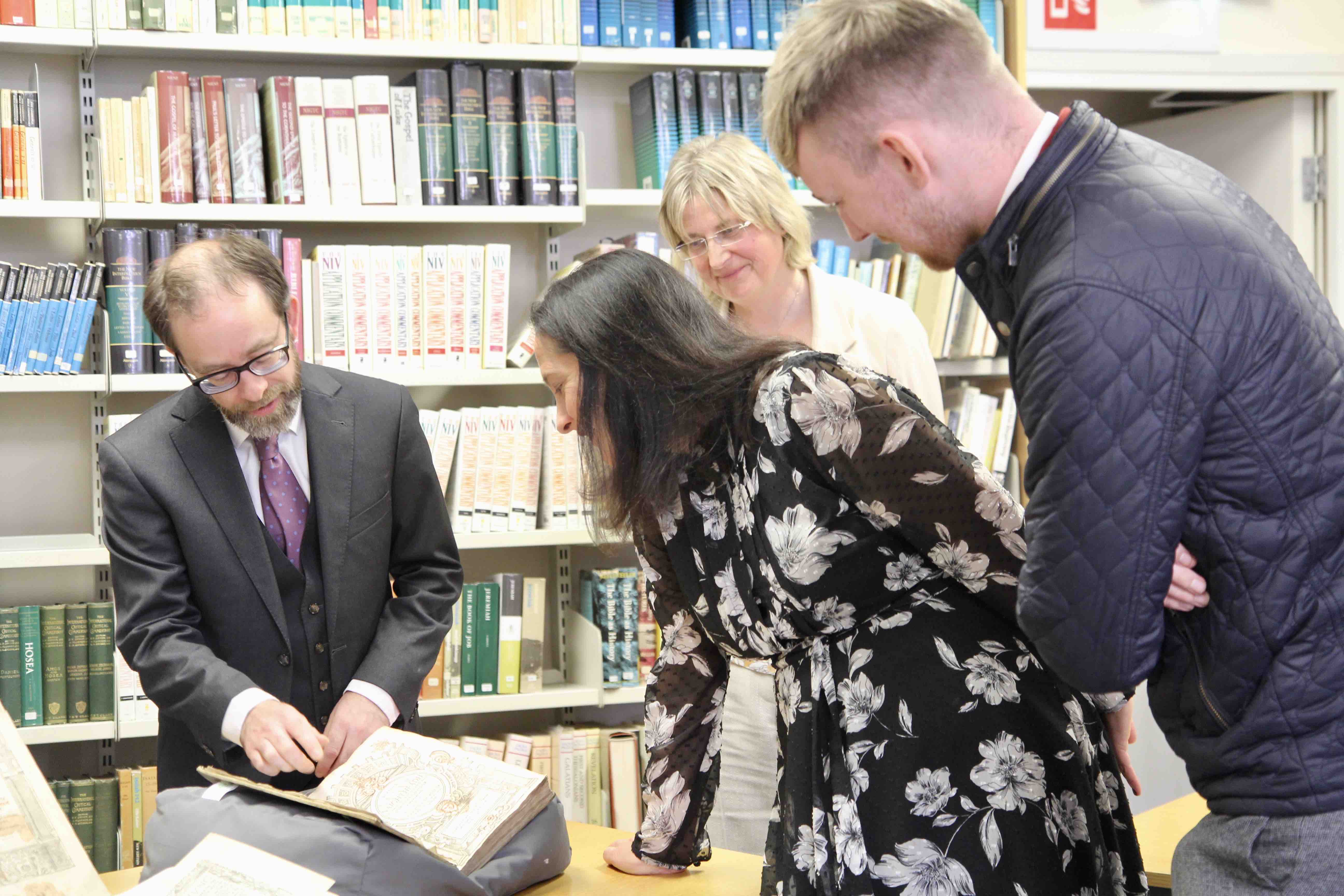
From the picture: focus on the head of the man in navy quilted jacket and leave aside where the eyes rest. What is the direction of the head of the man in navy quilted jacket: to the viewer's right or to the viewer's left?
to the viewer's left

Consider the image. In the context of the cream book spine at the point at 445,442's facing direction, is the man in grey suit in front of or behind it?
in front

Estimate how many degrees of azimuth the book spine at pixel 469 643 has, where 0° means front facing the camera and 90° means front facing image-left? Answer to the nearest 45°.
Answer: approximately 0°

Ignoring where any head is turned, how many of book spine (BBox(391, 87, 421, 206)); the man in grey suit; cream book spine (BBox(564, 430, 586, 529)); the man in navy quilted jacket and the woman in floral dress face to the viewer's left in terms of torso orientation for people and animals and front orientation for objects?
2

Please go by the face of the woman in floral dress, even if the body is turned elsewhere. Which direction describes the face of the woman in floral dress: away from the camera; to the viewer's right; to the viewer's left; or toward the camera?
to the viewer's left

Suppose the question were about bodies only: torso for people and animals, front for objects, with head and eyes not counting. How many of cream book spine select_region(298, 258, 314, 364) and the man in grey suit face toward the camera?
2

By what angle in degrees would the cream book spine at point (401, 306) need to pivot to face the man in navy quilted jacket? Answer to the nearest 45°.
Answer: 0° — it already faces them

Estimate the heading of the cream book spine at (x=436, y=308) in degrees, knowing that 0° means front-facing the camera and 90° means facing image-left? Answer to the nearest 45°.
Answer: approximately 0°

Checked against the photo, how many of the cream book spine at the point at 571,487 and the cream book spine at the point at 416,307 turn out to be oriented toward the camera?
2

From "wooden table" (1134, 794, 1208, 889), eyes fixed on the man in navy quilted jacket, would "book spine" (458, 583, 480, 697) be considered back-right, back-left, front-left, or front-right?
back-right
